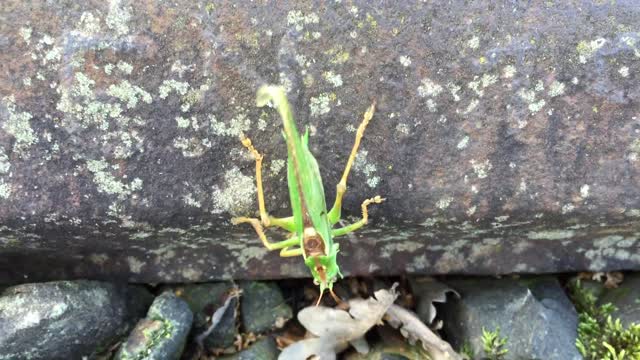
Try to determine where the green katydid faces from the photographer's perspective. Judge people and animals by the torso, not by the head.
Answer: facing the viewer

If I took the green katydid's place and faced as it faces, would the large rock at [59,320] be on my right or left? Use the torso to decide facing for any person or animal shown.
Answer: on my right
